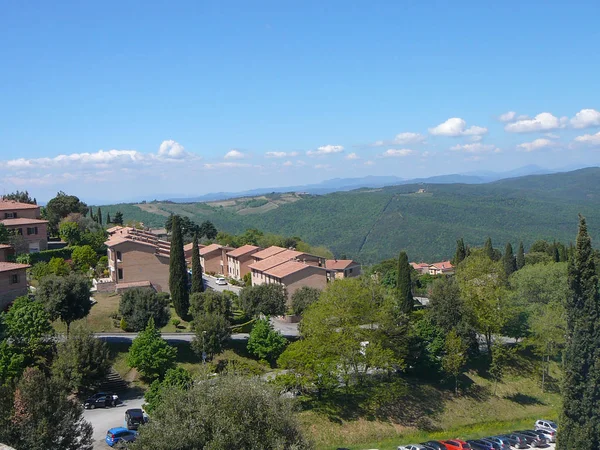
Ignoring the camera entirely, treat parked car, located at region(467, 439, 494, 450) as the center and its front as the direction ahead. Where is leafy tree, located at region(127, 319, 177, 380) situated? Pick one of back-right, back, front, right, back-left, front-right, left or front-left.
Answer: front-left

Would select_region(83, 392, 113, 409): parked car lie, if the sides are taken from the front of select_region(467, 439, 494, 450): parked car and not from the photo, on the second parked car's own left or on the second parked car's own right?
on the second parked car's own left

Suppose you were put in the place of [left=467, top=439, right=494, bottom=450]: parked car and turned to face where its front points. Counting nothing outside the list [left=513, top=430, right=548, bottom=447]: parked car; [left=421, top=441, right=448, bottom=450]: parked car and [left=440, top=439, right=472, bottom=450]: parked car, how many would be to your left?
2

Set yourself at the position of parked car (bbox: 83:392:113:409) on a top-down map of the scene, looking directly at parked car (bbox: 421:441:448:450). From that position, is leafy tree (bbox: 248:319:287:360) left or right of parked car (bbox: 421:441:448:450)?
left

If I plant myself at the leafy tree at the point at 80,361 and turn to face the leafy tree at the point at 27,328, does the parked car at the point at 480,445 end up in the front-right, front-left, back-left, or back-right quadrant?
back-right

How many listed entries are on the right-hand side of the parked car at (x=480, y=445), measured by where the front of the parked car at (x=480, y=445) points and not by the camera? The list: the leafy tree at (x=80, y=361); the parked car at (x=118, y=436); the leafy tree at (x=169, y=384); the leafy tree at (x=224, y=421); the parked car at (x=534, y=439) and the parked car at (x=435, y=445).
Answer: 1

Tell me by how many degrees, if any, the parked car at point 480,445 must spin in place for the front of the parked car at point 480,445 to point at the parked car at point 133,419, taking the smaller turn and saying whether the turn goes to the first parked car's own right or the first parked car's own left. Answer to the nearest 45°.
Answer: approximately 90° to the first parked car's own left

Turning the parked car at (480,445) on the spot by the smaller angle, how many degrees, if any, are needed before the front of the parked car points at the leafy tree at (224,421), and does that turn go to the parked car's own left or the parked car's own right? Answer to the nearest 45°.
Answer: approximately 90° to the parked car's own left

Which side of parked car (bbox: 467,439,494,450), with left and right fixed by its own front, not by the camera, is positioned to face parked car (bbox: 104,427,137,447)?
left

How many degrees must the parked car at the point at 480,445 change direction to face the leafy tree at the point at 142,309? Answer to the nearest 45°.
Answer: approximately 45° to its left

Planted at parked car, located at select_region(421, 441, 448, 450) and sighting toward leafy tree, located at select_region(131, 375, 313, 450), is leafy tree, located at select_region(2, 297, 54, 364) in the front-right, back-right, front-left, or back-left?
front-right

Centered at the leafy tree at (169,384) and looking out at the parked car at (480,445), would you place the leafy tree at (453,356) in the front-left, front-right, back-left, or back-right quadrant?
front-left

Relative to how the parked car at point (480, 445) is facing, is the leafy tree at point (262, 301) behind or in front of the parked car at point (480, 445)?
in front

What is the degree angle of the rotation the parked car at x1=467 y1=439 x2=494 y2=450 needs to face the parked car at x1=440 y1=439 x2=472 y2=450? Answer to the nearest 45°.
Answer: approximately 90° to its left

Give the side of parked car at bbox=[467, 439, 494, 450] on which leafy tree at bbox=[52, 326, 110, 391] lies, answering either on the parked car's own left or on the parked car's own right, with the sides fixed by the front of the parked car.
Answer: on the parked car's own left

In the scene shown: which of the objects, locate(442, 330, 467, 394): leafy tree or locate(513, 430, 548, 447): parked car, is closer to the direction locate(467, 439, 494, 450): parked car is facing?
the leafy tree

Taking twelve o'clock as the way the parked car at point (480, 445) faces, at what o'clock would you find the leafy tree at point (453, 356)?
The leafy tree is roughly at 1 o'clock from the parked car.

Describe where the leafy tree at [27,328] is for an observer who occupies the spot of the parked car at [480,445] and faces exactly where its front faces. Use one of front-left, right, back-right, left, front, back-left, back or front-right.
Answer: front-left

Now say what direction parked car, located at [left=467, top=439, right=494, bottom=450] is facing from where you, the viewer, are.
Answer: facing away from the viewer and to the left of the viewer

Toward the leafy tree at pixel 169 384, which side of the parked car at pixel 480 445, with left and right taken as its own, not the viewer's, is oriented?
left

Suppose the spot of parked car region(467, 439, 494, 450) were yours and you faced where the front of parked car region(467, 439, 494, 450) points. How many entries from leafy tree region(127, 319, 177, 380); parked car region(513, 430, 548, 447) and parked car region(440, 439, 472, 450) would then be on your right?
1
